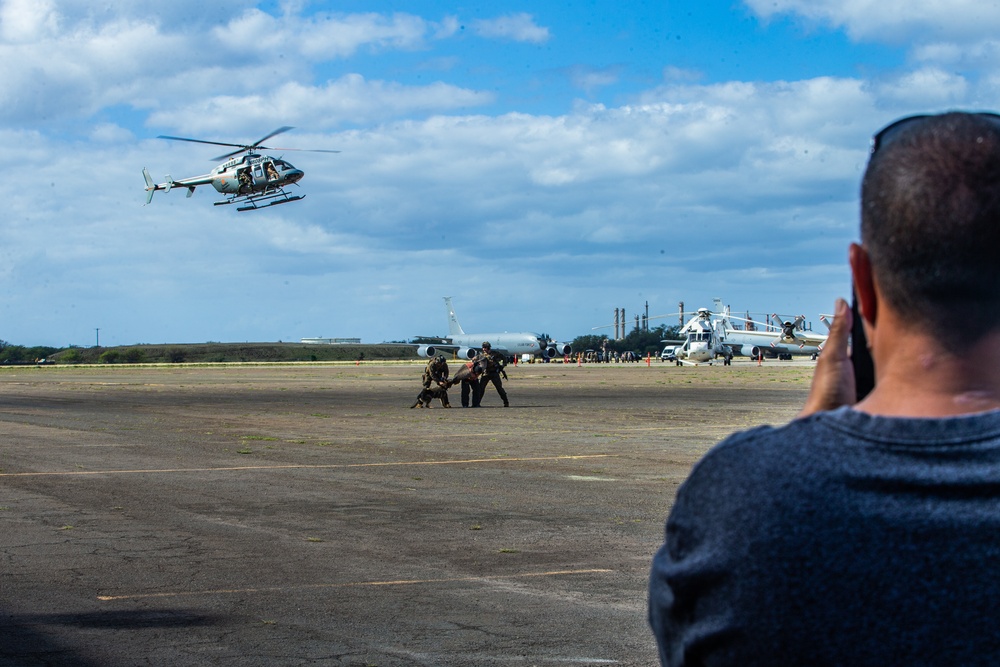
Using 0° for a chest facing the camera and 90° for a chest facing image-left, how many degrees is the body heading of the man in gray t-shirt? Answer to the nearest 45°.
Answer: approximately 180°

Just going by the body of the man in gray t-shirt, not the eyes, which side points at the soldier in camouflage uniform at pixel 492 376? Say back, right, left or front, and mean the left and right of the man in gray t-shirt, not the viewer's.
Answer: front

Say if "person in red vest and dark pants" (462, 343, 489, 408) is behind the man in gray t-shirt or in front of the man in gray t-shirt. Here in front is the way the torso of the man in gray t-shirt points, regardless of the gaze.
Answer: in front

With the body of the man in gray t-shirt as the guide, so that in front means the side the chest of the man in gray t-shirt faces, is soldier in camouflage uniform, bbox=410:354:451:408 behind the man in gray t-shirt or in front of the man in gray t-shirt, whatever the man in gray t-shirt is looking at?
in front
